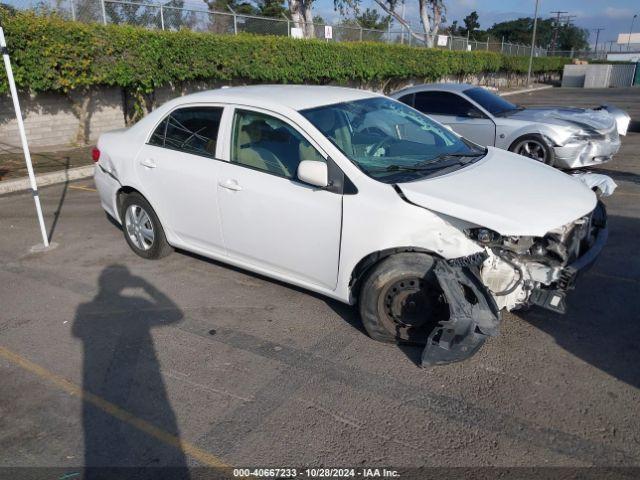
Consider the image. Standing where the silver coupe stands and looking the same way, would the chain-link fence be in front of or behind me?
behind

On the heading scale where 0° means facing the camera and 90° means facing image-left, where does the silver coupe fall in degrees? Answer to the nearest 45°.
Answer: approximately 315°

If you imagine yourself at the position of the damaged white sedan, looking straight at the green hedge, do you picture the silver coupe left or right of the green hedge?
right

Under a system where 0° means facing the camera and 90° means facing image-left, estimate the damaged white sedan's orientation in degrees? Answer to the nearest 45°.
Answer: approximately 315°

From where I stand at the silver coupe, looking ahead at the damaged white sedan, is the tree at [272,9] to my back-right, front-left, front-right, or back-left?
back-right

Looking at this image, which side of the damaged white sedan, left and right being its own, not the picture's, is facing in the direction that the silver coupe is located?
left

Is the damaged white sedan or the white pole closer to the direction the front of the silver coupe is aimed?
the damaged white sedan
